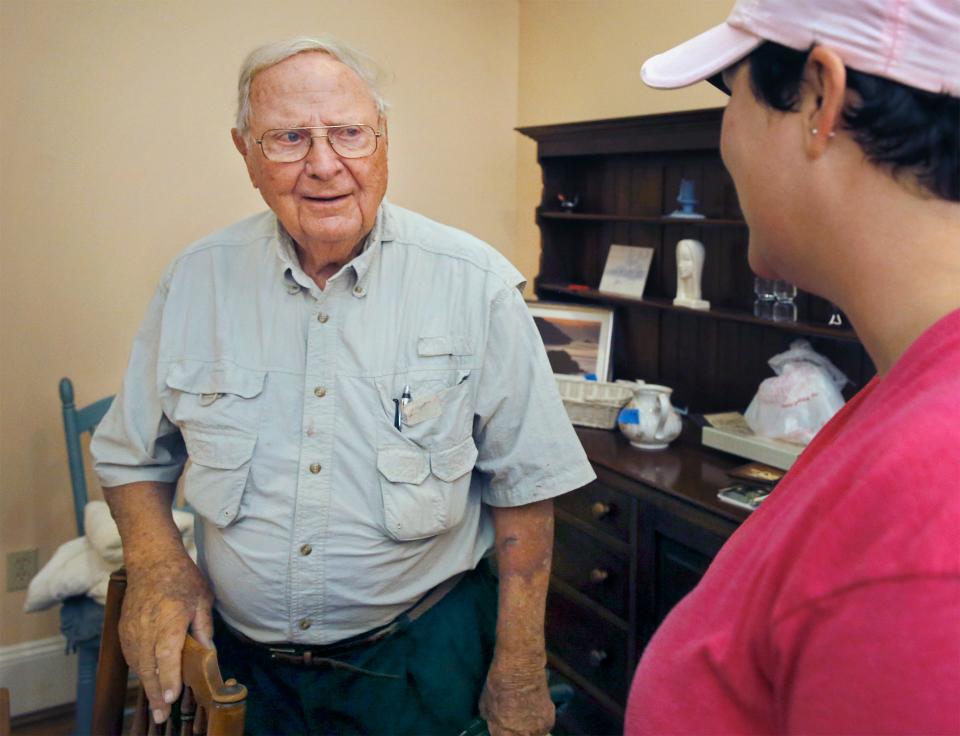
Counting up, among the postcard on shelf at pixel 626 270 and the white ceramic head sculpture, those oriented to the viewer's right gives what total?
0

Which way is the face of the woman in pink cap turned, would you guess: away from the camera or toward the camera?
away from the camera

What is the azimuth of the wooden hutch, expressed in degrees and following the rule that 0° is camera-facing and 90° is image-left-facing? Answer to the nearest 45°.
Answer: approximately 45°

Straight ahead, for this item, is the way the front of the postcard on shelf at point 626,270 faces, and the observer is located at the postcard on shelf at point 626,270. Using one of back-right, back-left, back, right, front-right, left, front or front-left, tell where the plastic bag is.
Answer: left

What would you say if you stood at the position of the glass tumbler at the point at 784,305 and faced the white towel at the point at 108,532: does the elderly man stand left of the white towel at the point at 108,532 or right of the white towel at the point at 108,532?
left

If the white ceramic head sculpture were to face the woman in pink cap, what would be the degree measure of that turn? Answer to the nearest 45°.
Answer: approximately 45° to its left

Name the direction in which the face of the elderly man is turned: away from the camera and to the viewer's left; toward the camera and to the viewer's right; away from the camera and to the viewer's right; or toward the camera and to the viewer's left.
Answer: toward the camera and to the viewer's right

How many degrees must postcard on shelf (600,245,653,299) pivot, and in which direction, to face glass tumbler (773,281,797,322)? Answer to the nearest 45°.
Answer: approximately 90° to its left

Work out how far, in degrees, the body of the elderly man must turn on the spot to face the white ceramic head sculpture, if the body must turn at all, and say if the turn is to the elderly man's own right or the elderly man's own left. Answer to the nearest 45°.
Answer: approximately 135° to the elderly man's own left

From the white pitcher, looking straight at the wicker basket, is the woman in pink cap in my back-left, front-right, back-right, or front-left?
back-left

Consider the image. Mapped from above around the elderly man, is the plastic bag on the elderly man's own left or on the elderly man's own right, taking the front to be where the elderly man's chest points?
on the elderly man's own left

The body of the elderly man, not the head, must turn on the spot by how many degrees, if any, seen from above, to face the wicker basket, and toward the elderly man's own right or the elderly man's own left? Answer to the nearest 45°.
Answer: approximately 135° to the elderly man's own left

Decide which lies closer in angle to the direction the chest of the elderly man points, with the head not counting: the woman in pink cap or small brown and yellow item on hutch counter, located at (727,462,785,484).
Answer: the woman in pink cap

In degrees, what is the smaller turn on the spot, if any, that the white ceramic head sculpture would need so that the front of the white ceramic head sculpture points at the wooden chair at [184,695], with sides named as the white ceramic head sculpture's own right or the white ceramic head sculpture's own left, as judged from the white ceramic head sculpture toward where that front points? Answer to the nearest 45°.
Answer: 0° — it already faces it

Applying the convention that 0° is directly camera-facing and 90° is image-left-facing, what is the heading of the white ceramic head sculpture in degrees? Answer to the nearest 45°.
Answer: approximately 45°

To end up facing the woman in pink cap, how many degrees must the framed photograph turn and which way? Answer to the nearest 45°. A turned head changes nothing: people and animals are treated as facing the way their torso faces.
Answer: approximately 45° to its left
